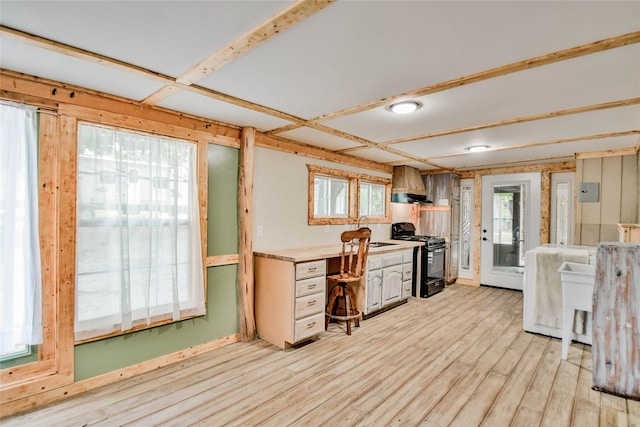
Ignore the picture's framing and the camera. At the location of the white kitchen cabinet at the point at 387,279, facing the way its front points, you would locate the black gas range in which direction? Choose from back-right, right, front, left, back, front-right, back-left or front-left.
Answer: left

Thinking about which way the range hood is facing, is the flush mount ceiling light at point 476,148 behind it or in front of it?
in front

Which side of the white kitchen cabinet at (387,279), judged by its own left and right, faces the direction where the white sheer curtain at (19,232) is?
right

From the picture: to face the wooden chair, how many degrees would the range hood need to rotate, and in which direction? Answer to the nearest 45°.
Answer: approximately 45° to its right

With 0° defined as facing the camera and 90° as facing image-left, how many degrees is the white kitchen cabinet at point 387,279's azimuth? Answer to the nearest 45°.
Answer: approximately 315°

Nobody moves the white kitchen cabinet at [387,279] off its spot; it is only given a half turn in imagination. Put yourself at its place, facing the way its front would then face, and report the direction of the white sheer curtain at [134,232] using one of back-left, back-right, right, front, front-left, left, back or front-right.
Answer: left

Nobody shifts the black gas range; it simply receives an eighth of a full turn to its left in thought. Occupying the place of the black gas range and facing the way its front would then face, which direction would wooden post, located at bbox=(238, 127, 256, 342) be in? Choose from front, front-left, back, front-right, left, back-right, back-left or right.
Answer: back-right

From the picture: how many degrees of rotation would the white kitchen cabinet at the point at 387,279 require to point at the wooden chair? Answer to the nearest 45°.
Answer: approximately 90° to its right

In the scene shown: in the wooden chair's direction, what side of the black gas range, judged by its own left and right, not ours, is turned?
right

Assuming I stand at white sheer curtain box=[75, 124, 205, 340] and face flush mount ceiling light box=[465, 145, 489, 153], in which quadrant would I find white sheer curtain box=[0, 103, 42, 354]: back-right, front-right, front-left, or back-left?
back-right
